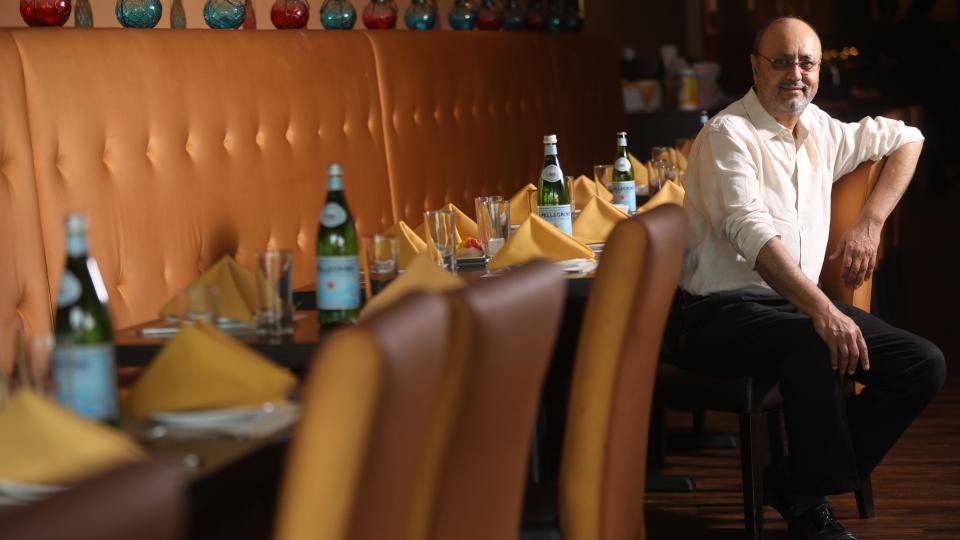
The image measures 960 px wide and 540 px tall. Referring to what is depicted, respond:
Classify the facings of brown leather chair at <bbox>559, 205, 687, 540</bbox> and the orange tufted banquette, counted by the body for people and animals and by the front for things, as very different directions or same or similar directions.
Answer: very different directions

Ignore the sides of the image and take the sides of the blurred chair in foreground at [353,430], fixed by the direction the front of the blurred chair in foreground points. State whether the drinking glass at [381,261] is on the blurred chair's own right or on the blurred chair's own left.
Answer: on the blurred chair's own right

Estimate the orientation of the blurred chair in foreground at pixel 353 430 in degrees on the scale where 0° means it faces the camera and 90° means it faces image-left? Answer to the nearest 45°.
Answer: approximately 135°

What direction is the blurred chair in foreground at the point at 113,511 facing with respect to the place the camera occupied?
facing away from the viewer and to the left of the viewer

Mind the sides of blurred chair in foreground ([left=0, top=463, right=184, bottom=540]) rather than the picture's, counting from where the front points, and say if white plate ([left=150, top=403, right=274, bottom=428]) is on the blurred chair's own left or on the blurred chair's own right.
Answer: on the blurred chair's own right

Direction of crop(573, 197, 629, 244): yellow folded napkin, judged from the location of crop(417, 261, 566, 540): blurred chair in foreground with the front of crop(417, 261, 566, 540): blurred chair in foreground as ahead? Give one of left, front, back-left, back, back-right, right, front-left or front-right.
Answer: front-right

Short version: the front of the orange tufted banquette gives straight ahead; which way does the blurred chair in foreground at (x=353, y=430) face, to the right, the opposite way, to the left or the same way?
the opposite way

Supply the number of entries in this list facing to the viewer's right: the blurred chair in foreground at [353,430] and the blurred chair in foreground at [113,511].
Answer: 0

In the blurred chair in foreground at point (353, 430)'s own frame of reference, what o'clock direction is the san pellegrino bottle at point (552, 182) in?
The san pellegrino bottle is roughly at 2 o'clock from the blurred chair in foreground.

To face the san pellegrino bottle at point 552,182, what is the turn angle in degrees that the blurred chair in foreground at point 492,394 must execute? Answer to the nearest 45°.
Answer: approximately 45° to its right

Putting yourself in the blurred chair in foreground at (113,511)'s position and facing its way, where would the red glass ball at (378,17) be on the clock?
The red glass ball is roughly at 2 o'clock from the blurred chair in foreground.
